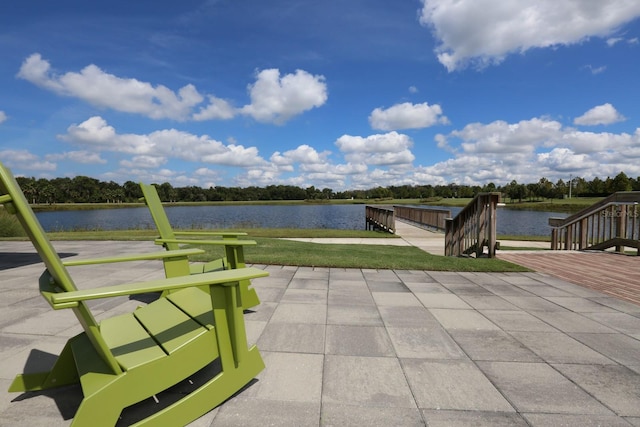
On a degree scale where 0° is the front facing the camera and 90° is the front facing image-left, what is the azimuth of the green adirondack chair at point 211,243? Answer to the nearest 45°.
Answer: approximately 270°

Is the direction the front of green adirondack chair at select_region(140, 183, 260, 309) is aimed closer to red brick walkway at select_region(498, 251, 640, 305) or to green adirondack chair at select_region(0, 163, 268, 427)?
the red brick walkway

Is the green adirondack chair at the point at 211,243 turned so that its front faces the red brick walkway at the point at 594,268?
yes

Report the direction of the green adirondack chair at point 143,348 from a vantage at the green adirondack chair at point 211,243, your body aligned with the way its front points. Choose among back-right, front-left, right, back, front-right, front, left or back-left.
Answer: right
